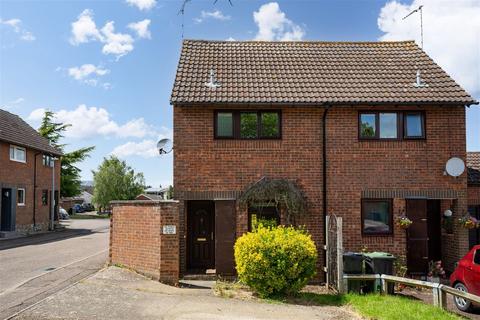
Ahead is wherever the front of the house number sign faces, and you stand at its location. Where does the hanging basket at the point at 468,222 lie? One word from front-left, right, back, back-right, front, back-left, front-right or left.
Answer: left

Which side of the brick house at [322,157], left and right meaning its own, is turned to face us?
front

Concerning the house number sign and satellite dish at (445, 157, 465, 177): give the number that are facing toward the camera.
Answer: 2

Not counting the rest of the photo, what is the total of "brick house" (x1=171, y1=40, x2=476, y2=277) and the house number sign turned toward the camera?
2

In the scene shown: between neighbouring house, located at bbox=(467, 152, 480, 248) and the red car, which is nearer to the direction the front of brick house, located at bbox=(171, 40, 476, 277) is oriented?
the red car

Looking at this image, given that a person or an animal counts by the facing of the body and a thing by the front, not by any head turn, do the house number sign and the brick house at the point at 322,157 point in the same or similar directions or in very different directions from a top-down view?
same or similar directions

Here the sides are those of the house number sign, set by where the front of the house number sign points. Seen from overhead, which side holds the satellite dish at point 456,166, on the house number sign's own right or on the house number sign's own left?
on the house number sign's own left

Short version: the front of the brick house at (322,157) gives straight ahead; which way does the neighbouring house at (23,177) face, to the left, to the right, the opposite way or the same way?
to the left

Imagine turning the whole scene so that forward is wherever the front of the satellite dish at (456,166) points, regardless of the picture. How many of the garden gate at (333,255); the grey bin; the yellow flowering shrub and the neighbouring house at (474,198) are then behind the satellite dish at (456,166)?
1

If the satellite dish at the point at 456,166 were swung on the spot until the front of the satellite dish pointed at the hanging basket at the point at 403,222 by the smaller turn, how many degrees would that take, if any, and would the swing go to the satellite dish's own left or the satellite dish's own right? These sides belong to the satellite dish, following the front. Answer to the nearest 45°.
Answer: approximately 45° to the satellite dish's own right

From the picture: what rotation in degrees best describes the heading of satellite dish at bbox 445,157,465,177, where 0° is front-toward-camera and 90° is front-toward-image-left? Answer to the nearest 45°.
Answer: approximately 0°

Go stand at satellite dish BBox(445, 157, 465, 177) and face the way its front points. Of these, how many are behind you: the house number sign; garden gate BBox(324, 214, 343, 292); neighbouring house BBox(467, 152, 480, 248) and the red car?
1

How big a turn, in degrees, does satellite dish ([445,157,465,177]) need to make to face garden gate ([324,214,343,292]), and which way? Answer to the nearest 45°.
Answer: approximately 45° to its right

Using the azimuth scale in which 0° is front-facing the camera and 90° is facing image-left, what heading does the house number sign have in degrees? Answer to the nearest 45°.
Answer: approximately 0°

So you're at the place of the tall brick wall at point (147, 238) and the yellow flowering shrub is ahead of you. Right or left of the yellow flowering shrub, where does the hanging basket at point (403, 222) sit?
left

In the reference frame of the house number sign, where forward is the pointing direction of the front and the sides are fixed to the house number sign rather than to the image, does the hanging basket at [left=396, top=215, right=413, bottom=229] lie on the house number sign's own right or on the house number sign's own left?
on the house number sign's own left

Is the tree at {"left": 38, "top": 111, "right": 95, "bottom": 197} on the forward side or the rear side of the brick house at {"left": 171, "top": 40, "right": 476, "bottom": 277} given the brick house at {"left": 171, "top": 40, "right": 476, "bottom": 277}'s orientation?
on the rear side
